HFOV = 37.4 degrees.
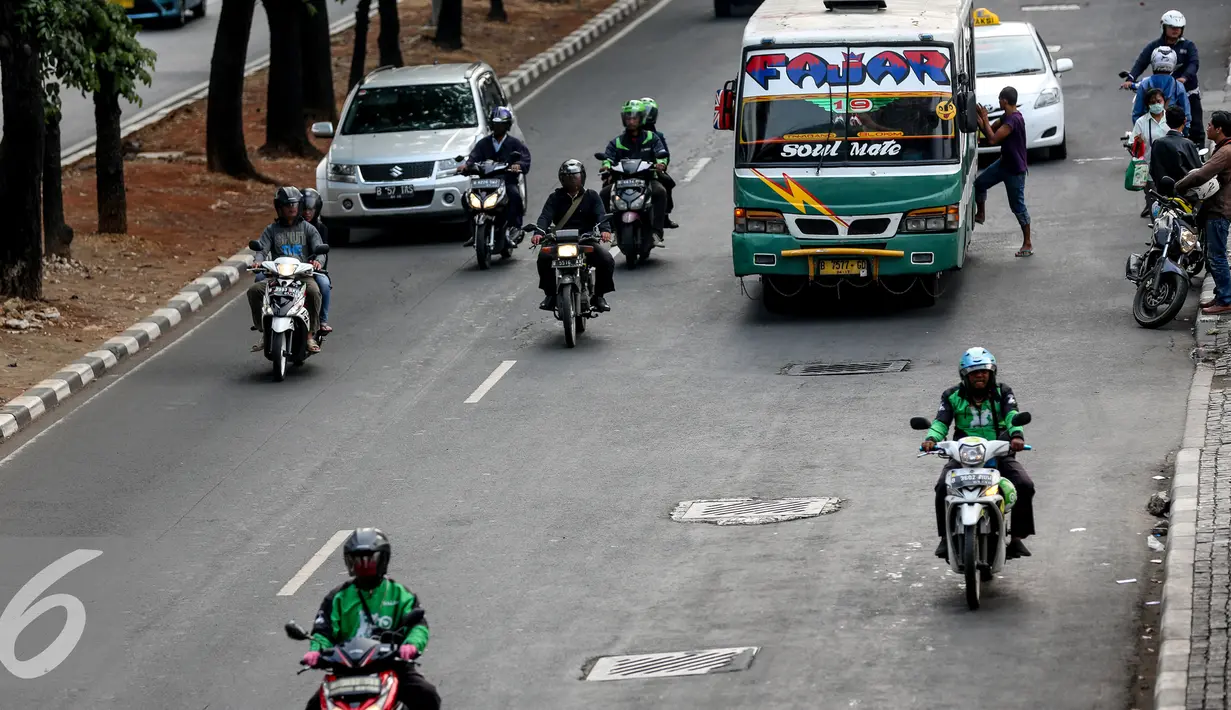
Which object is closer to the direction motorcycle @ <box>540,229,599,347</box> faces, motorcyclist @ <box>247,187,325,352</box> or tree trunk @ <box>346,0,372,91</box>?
the motorcyclist

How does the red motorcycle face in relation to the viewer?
toward the camera

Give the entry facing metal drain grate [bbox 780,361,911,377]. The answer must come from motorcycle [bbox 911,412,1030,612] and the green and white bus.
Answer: the green and white bus

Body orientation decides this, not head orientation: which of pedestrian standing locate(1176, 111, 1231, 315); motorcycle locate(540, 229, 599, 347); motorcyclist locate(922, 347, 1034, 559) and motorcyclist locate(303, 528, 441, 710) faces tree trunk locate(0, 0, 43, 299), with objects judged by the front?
the pedestrian standing

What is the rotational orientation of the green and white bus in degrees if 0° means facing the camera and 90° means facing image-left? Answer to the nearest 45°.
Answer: approximately 0°

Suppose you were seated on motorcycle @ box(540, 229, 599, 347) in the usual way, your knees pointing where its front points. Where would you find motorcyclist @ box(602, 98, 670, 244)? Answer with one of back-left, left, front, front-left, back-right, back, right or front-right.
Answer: back

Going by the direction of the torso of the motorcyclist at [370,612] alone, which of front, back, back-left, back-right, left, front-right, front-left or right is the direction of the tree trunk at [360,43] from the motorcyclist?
back

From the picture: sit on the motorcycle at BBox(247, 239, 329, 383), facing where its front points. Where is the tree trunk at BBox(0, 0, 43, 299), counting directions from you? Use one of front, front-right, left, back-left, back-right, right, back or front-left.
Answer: back-right

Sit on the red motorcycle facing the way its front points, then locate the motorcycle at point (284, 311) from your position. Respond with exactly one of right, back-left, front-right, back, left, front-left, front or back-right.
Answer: back

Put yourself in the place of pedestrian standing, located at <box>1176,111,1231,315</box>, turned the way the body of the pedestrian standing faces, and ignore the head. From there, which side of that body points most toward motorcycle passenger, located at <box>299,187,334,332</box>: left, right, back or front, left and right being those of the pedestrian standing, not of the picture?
front

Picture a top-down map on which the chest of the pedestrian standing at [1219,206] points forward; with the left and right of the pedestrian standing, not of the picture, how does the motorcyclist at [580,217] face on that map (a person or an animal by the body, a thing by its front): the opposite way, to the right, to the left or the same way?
to the left

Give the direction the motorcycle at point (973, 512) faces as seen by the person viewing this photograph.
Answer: facing the viewer

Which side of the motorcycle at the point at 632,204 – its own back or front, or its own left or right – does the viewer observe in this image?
front

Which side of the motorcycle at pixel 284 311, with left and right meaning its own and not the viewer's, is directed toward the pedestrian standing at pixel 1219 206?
left
